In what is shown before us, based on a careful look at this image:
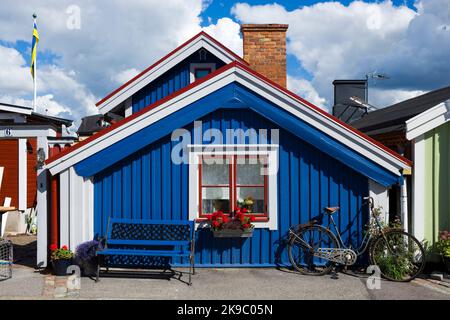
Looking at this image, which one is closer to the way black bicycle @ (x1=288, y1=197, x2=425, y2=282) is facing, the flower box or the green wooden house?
the green wooden house

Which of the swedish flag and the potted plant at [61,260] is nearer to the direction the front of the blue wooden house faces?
the potted plant

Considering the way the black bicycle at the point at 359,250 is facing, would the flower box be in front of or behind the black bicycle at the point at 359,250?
behind

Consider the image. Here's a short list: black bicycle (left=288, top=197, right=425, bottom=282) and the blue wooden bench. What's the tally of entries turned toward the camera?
1

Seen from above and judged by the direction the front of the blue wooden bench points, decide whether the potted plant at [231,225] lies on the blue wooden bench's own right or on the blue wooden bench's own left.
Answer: on the blue wooden bench's own left

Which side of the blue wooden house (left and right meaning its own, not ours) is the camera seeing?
front

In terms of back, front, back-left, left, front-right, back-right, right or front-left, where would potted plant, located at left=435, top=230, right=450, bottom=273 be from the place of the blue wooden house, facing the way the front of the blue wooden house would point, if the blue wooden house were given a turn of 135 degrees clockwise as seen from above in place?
back-right

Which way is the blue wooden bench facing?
toward the camera

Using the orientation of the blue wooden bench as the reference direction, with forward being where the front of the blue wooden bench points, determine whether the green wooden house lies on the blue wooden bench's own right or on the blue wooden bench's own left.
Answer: on the blue wooden bench's own left

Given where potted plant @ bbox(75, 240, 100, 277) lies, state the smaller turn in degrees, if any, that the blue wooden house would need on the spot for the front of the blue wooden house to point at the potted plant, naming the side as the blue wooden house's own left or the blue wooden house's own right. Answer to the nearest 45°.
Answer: approximately 90° to the blue wooden house's own right

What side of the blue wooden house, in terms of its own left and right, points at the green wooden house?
left

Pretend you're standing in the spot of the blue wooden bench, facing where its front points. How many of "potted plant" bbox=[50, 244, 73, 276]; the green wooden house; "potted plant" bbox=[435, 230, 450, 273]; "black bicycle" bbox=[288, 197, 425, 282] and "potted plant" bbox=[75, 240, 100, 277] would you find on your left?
3

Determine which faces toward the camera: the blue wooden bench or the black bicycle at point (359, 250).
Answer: the blue wooden bench

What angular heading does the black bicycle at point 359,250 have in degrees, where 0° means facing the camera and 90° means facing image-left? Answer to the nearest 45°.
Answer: approximately 270°
